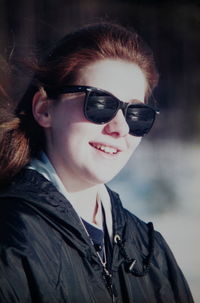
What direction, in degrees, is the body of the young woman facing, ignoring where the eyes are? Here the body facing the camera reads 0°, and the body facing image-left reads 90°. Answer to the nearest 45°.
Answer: approximately 315°
